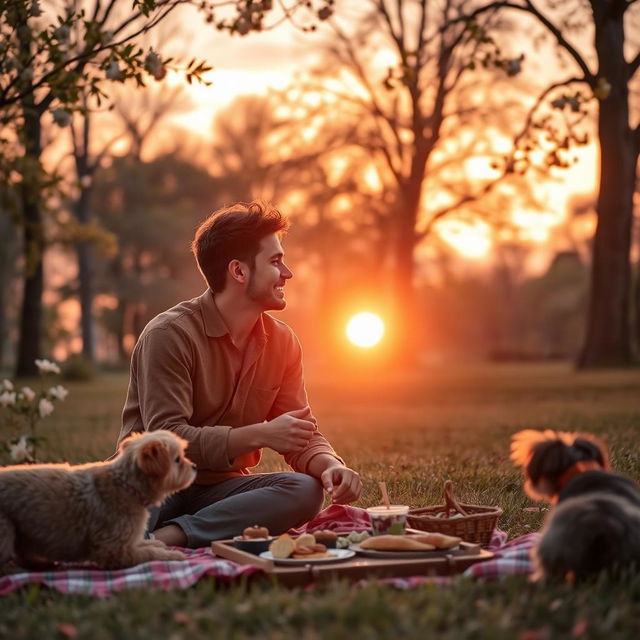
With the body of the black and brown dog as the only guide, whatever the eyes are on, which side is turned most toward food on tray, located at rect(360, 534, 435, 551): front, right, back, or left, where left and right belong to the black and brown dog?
front

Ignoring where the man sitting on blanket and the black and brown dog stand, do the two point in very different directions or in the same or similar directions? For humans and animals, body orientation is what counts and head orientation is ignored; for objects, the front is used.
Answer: very different directions

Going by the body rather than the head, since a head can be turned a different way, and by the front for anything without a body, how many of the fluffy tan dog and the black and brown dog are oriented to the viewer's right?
1

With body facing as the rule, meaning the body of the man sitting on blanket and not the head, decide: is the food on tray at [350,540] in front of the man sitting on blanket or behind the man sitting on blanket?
in front

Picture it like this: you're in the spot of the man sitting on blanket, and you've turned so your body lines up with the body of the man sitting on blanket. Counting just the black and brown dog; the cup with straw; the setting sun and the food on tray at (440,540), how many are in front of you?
3

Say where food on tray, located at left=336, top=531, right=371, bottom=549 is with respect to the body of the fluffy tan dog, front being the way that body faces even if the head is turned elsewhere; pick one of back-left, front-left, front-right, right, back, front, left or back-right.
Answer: front

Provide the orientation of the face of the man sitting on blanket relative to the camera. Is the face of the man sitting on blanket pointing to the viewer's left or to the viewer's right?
to the viewer's right

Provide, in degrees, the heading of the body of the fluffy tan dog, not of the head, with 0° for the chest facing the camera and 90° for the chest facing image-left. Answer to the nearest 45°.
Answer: approximately 270°

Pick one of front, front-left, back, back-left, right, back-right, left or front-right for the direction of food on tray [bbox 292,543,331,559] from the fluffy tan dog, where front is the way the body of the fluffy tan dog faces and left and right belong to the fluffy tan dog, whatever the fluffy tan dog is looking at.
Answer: front

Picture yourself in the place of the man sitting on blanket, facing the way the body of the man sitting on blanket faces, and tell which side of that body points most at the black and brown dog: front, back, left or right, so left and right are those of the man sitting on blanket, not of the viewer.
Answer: front

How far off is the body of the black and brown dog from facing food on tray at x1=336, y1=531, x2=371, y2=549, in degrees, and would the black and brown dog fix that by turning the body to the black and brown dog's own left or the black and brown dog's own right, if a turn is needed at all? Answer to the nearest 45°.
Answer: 0° — it already faces it

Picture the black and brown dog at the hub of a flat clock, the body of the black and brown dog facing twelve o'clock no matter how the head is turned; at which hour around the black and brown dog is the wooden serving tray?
The wooden serving tray is roughly at 11 o'clock from the black and brown dog.

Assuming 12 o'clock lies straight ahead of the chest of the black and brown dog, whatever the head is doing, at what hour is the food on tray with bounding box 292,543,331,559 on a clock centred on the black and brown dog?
The food on tray is roughly at 11 o'clock from the black and brown dog.

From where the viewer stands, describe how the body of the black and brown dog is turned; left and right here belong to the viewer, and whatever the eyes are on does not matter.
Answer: facing away from the viewer and to the left of the viewer

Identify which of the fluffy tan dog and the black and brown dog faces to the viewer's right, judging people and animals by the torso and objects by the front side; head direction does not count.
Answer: the fluffy tan dog

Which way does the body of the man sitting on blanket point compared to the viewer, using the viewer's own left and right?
facing the viewer and to the right of the viewer
